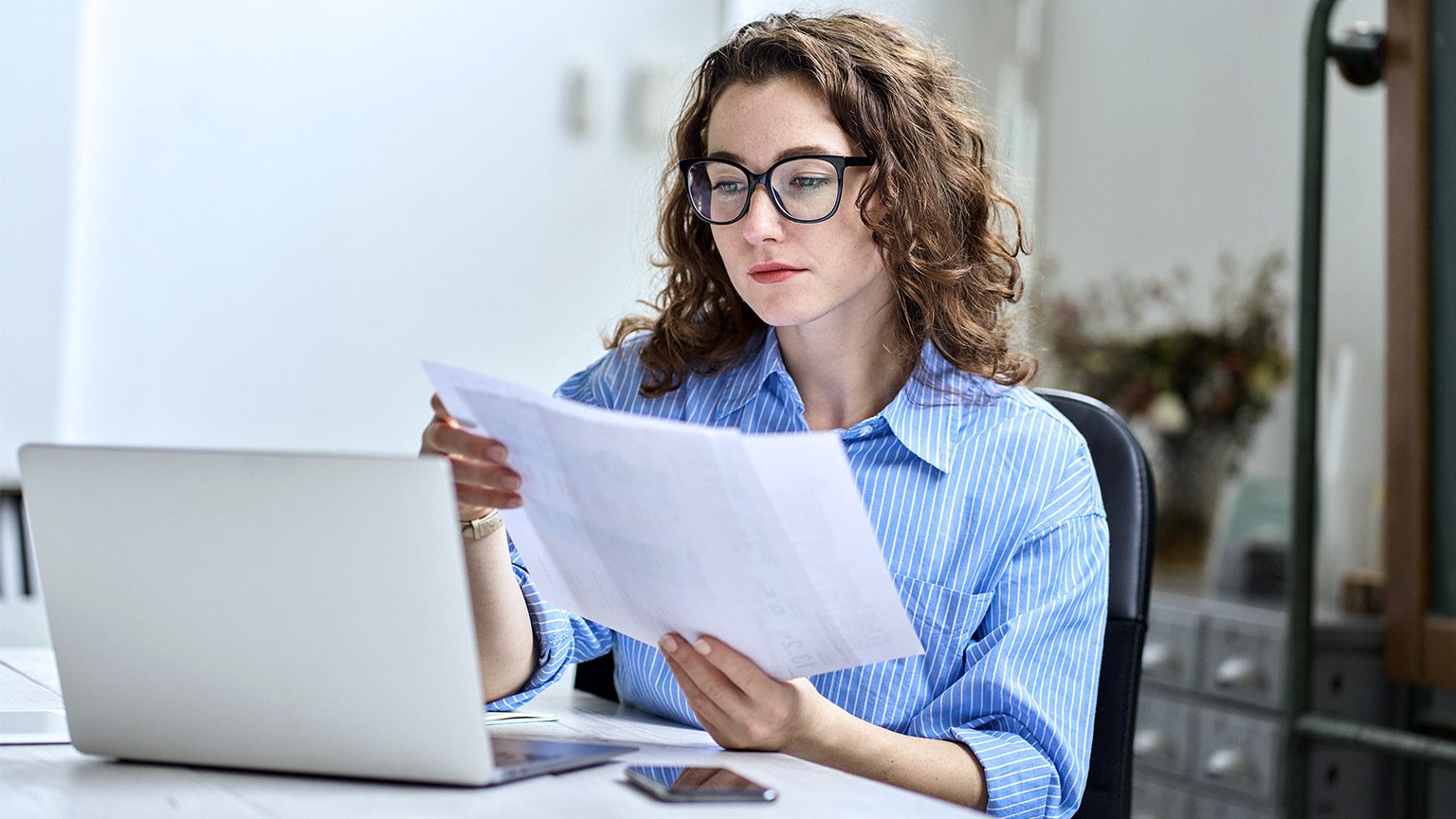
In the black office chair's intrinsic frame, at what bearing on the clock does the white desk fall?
The white desk is roughly at 12 o'clock from the black office chair.

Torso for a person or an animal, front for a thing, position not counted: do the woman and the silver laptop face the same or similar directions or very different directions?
very different directions

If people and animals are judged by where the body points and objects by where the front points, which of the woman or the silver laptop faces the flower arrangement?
the silver laptop

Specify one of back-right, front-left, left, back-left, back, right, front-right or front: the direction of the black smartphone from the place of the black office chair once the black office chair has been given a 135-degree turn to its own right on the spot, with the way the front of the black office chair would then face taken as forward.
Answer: back-left

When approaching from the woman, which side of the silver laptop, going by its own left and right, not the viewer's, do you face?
front

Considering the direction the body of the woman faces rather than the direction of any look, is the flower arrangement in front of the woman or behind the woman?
behind

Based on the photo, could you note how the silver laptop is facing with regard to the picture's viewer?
facing away from the viewer and to the right of the viewer

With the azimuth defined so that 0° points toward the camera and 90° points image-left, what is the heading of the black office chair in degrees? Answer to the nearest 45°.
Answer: approximately 45°

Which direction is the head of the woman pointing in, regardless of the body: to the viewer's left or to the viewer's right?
to the viewer's left

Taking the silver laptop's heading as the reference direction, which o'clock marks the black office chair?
The black office chair is roughly at 1 o'clock from the silver laptop.
